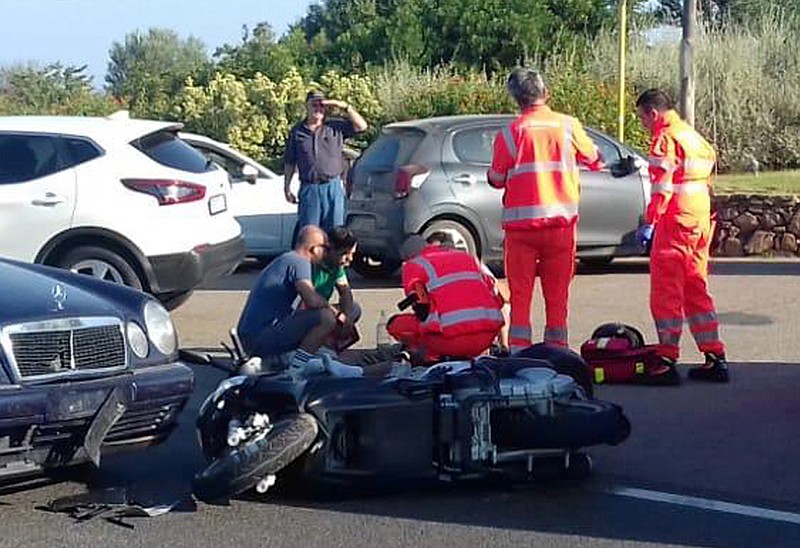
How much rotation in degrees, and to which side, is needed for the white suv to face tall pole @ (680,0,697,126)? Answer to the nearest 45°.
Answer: approximately 90° to its right

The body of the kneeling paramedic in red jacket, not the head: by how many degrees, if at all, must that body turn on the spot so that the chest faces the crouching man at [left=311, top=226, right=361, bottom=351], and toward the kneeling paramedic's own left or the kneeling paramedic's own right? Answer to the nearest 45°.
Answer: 0° — they already face them

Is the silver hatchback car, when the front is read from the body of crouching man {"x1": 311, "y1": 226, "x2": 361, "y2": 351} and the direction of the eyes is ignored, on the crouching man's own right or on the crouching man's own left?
on the crouching man's own left

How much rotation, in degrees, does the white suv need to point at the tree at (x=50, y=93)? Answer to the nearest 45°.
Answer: approximately 45° to its right

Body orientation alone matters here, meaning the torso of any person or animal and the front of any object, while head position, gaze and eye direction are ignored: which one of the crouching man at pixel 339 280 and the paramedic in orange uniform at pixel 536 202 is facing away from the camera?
the paramedic in orange uniform

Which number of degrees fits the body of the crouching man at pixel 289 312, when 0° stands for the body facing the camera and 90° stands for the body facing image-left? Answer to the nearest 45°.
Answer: approximately 270°

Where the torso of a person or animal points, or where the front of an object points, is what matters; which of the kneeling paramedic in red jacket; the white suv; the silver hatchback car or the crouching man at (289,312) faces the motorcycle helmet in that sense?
the crouching man

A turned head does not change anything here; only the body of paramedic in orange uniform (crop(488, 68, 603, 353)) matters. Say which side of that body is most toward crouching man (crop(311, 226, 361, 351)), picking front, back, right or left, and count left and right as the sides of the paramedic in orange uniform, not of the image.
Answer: left

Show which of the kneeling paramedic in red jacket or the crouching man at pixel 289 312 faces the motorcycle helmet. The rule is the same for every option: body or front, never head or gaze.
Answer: the crouching man

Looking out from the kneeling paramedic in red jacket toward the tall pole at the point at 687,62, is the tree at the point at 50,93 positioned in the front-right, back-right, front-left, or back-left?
front-left

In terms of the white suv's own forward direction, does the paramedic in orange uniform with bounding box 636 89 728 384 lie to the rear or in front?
to the rear

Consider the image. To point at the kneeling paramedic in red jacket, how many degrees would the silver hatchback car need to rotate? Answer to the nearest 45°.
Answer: approximately 135° to its right

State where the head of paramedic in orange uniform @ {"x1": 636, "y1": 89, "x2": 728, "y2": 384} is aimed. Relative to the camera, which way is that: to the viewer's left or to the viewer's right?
to the viewer's left

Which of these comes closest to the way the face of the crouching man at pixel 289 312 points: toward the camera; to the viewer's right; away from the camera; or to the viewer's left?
to the viewer's right

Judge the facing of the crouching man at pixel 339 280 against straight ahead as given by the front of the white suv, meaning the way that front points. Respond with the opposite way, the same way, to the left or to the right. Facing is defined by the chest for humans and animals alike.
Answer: the opposite way

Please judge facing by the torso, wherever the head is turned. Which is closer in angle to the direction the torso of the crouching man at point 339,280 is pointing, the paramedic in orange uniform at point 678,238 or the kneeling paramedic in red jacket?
the kneeling paramedic in red jacket

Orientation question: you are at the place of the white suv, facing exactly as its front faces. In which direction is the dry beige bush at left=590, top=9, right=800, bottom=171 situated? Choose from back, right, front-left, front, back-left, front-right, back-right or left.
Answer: right
